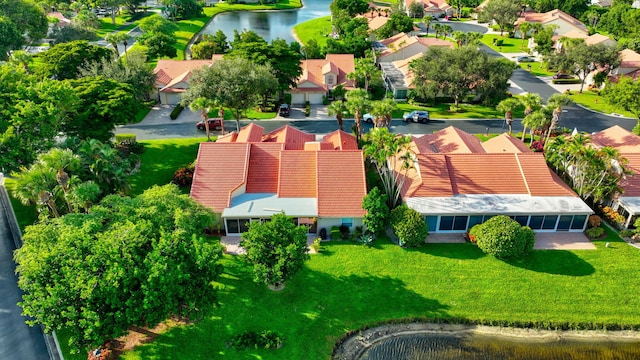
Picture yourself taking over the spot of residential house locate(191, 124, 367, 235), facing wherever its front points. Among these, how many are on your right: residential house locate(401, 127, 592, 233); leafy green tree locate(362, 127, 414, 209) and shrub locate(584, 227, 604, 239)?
3

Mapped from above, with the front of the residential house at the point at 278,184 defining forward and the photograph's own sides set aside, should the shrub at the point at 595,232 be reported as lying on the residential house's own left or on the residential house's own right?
on the residential house's own right

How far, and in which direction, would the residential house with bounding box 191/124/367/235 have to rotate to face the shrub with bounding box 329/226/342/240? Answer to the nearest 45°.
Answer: approximately 135° to its right

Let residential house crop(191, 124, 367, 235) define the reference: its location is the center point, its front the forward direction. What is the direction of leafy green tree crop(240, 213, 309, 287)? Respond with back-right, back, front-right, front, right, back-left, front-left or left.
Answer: back

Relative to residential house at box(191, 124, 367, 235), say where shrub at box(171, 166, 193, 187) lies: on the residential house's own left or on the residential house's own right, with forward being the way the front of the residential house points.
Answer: on the residential house's own left

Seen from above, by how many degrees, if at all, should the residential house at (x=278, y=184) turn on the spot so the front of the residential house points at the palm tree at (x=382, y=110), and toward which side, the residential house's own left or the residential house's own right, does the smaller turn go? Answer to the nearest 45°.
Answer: approximately 45° to the residential house's own right

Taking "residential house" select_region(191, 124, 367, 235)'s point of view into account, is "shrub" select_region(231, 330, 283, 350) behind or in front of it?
behind

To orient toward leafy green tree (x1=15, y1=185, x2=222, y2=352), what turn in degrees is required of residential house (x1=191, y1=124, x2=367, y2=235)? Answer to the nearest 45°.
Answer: approximately 135° to its left

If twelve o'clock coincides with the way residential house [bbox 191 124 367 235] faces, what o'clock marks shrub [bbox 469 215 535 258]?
The shrub is roughly at 4 o'clock from the residential house.

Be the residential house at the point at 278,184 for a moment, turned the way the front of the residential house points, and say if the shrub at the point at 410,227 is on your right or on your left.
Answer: on your right

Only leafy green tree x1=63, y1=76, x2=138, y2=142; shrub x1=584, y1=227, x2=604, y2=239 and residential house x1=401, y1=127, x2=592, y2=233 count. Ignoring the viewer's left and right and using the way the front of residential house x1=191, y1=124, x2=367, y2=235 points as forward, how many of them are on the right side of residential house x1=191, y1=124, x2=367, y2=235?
2

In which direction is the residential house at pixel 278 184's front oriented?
away from the camera

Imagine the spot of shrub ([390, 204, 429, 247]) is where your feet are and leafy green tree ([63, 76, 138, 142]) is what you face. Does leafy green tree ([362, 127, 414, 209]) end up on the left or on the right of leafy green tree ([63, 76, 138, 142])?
right

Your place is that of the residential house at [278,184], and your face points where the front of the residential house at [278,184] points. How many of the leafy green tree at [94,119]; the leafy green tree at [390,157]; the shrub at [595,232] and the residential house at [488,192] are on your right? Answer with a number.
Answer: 3

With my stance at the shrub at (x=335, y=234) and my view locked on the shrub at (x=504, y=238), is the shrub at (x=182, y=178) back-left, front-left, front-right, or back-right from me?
back-left
